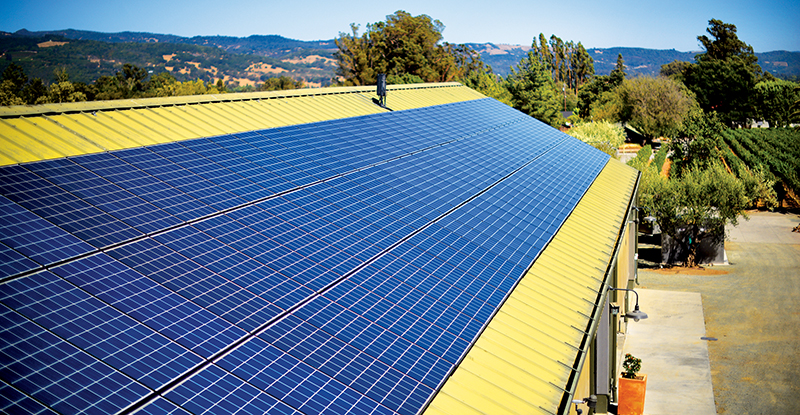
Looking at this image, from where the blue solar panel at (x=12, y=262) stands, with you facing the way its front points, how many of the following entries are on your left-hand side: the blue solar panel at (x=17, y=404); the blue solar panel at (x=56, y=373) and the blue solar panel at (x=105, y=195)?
1

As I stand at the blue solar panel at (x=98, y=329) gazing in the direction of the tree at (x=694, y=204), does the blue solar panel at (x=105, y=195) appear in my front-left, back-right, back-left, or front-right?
front-left

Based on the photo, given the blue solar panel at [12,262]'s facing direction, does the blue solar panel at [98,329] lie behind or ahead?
ahead

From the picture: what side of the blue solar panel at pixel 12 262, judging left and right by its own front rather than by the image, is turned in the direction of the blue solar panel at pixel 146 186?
left

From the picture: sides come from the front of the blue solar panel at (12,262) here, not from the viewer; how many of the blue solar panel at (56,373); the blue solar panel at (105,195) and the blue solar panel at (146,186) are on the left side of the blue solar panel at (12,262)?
2

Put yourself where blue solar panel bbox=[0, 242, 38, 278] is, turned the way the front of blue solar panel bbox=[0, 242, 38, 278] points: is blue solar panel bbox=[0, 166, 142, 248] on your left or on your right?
on your left

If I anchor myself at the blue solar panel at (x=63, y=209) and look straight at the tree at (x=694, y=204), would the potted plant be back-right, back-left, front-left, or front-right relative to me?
front-right

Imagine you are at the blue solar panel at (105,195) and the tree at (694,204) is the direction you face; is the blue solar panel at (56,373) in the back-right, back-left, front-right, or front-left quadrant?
back-right

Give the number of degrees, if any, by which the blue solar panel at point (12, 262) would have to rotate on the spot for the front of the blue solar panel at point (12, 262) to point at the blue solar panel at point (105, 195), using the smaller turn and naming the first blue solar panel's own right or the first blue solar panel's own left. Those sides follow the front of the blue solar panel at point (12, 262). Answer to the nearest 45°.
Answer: approximately 90° to the first blue solar panel's own left

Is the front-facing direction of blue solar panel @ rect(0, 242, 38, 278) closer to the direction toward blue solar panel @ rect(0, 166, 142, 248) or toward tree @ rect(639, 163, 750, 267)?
the tree

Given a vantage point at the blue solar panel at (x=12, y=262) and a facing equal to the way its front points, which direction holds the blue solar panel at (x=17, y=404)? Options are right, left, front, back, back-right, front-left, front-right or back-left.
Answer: front-right

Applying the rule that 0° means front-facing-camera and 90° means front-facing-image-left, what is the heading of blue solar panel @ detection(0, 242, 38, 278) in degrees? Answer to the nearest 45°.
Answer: approximately 315°
